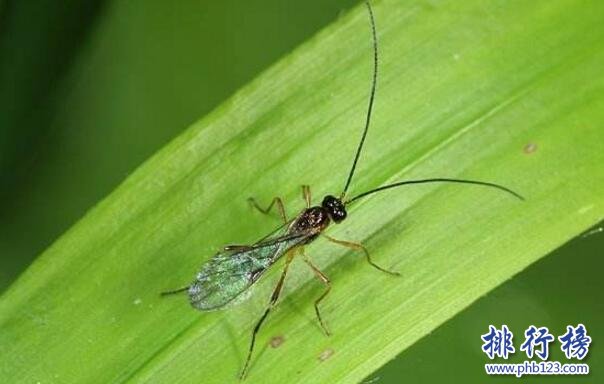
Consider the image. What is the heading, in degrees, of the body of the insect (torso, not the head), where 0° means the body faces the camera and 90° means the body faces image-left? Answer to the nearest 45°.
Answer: approximately 225°
